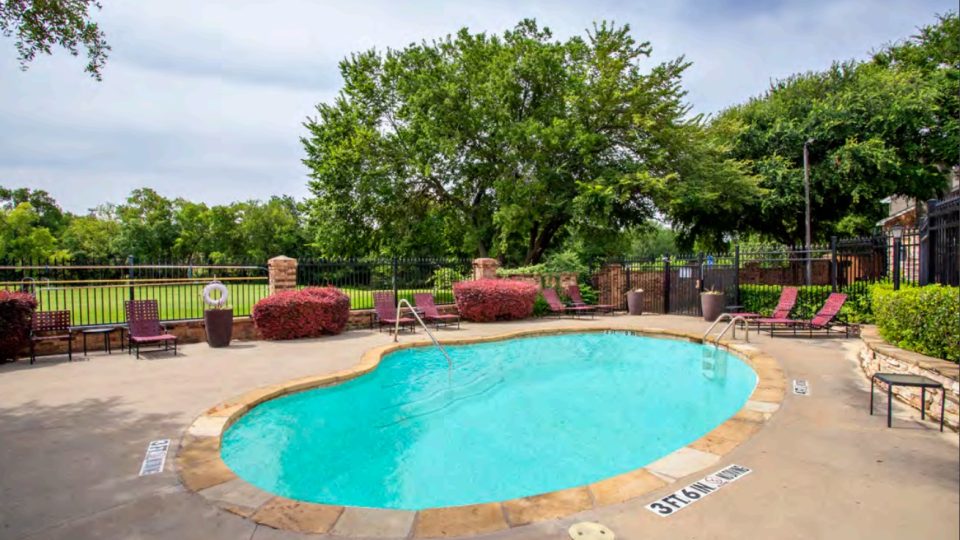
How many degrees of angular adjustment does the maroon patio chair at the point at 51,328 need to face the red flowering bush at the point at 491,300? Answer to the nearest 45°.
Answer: approximately 90° to its left

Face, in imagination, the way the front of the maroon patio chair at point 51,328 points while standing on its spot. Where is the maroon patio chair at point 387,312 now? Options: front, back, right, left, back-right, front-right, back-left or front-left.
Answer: left

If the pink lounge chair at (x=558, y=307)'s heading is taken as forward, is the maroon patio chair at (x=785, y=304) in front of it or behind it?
in front

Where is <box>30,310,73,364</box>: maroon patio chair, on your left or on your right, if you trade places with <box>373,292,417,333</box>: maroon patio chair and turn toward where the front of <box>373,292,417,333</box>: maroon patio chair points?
on your right

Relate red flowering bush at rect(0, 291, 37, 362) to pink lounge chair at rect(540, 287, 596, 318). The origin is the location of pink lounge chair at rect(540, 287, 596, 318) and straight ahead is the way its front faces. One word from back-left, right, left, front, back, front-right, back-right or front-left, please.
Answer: back-right

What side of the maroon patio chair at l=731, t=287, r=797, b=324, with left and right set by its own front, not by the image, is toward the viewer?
left

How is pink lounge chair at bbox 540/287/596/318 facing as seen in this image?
to the viewer's right

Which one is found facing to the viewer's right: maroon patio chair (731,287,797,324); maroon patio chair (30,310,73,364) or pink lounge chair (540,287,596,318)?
the pink lounge chair
